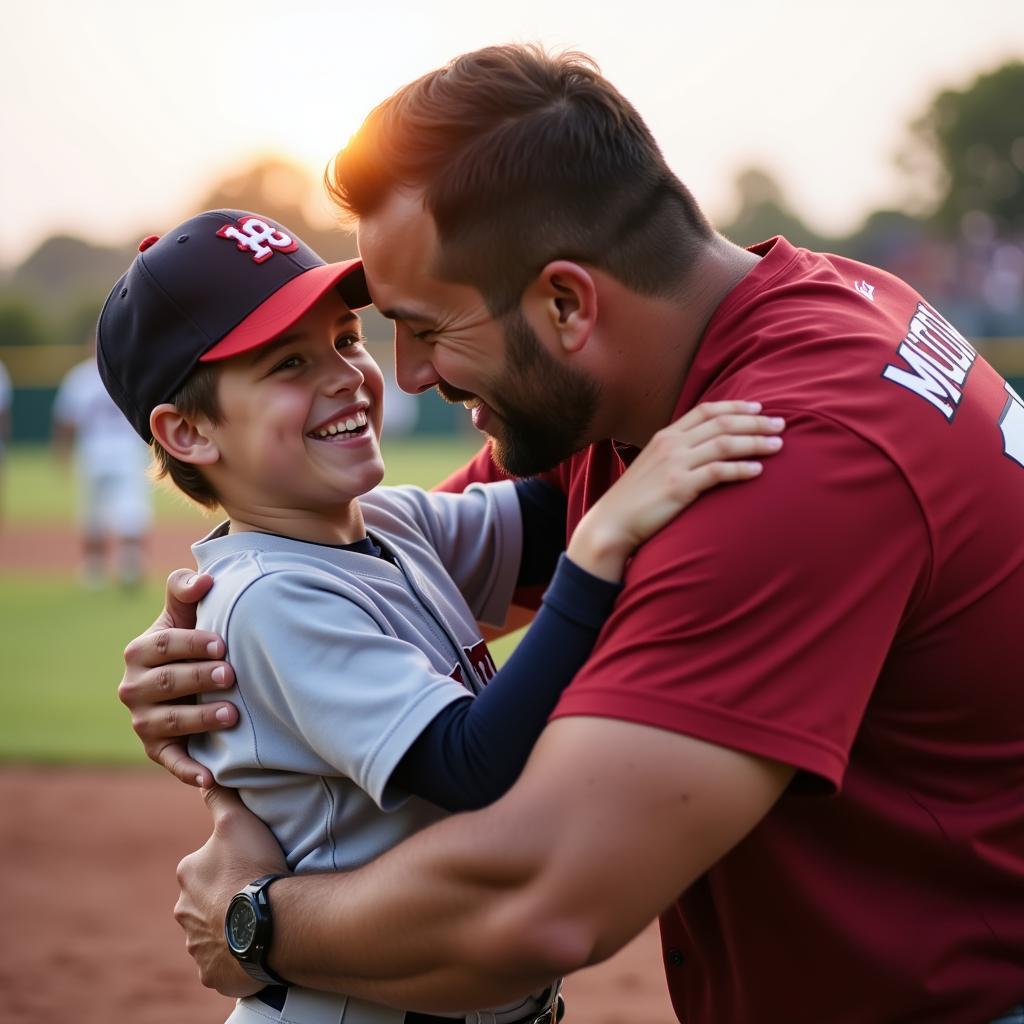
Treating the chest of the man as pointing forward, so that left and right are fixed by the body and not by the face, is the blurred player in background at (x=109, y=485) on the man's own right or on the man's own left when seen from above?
on the man's own right

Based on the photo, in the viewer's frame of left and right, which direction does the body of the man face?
facing to the left of the viewer

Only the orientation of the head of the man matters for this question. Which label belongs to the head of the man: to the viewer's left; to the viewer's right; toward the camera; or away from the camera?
to the viewer's left

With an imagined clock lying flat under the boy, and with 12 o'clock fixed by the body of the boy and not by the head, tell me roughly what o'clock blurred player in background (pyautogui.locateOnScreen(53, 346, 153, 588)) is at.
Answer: The blurred player in background is roughly at 7 o'clock from the boy.

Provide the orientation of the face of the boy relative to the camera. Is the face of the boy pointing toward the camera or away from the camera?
toward the camera

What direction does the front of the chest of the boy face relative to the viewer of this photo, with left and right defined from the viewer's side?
facing the viewer and to the right of the viewer
